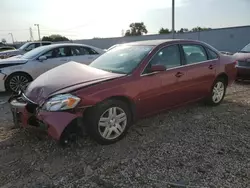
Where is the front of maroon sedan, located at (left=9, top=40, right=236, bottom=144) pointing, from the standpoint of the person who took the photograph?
facing the viewer and to the left of the viewer

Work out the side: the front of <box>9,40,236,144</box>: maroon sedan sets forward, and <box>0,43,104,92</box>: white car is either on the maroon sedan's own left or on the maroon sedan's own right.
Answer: on the maroon sedan's own right

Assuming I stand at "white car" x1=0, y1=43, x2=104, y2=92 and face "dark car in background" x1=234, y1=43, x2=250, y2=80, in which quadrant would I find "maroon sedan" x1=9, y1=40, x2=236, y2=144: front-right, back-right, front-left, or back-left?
front-right

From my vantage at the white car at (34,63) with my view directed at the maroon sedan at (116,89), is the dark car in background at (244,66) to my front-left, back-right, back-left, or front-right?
front-left

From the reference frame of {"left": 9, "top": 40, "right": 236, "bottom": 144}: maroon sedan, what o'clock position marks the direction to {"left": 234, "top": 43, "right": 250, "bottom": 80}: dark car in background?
The dark car in background is roughly at 6 o'clock from the maroon sedan.

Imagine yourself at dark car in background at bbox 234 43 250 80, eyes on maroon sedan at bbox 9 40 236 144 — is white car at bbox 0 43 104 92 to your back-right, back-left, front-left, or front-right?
front-right

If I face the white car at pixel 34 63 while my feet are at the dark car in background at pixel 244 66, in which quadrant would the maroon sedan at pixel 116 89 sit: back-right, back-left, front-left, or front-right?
front-left
